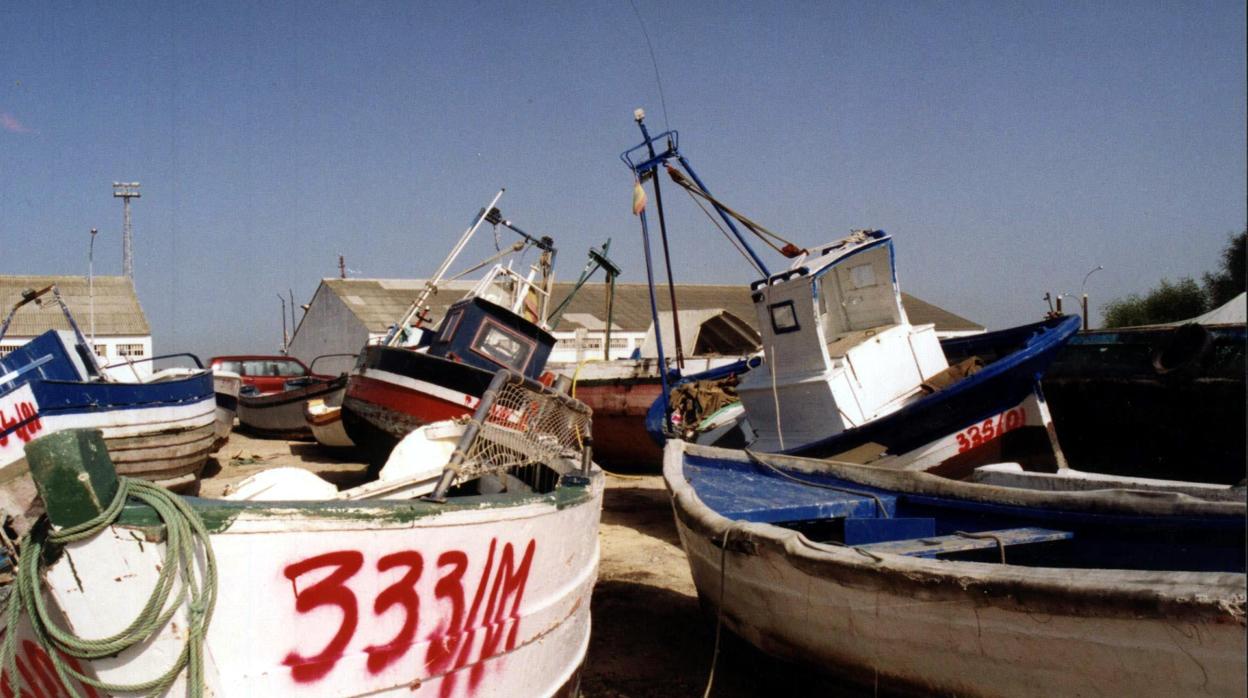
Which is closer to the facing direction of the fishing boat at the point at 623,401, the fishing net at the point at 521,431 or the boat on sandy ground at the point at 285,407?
the boat on sandy ground

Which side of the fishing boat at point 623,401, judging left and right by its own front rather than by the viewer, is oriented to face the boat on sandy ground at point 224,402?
front

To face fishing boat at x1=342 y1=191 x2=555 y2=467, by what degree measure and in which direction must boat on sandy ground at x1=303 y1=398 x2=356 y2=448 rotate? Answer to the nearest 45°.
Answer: approximately 90° to its left

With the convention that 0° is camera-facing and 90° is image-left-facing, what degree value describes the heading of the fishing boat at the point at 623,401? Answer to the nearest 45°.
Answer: approximately 90°

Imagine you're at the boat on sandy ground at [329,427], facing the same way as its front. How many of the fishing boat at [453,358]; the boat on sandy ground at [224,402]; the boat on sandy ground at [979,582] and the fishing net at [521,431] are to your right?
1

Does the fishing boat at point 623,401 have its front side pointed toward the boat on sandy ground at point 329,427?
yes

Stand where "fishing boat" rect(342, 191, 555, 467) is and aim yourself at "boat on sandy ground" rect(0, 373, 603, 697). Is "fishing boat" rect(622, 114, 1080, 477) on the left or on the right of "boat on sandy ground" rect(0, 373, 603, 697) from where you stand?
left

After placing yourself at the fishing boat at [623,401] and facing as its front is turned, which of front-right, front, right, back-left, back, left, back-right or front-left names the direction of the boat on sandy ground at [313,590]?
left

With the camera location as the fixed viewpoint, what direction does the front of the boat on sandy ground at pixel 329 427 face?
facing the viewer and to the left of the viewer
